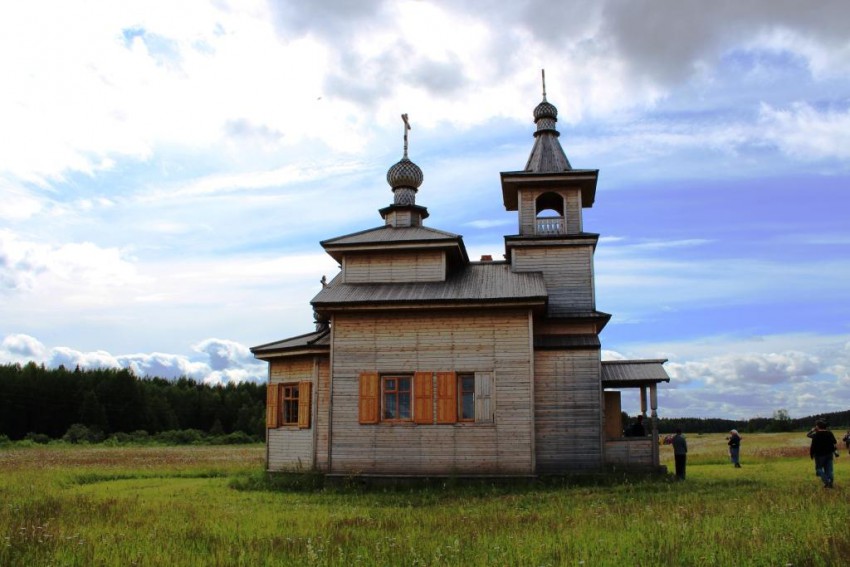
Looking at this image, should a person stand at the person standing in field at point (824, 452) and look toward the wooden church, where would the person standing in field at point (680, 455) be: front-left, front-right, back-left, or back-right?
front-right

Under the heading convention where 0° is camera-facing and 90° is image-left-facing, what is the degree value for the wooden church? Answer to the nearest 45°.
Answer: approximately 270°

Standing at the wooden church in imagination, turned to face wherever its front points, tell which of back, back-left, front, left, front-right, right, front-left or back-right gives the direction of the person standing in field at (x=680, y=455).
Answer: front

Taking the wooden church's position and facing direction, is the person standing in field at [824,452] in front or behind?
in front
